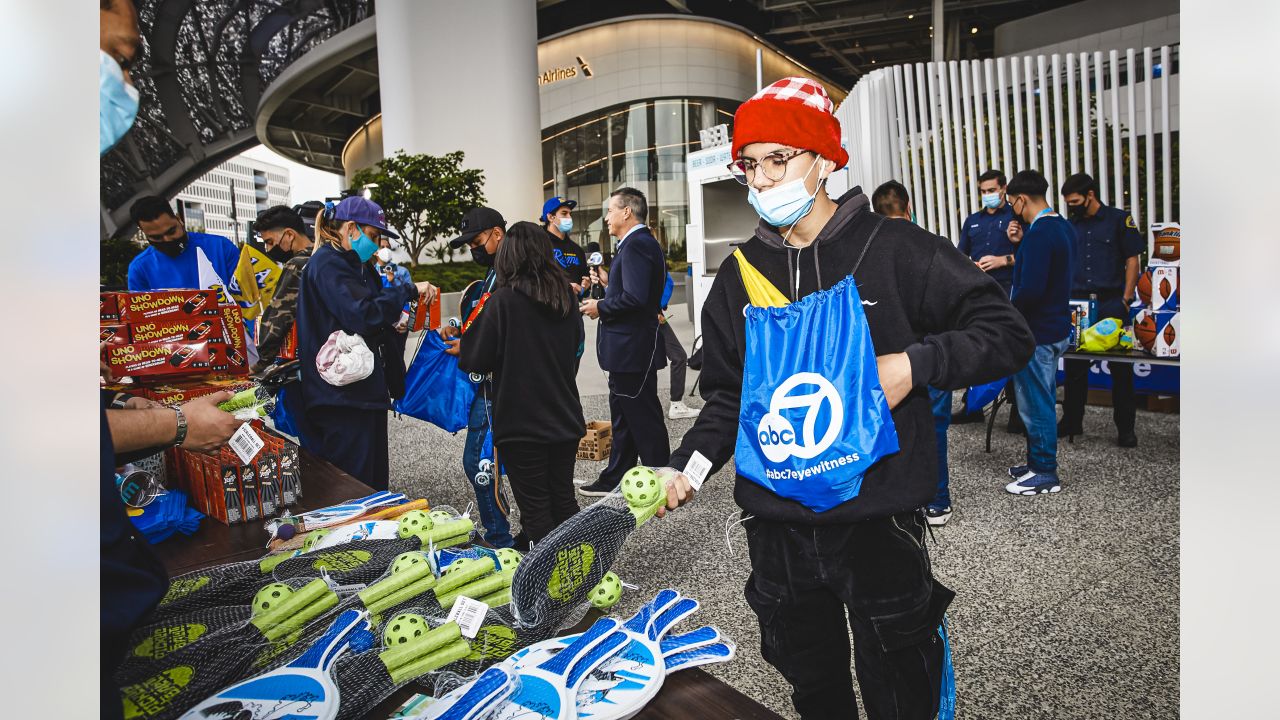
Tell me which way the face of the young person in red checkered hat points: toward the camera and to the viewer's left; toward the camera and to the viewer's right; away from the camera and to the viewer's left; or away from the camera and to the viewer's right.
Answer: toward the camera and to the viewer's left

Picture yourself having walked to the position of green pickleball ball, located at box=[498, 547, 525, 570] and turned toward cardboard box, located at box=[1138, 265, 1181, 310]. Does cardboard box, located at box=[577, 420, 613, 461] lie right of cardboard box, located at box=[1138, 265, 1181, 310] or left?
left

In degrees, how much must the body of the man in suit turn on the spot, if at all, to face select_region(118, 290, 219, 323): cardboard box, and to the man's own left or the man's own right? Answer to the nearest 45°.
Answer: approximately 45° to the man's own left

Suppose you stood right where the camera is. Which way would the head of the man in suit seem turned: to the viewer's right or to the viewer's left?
to the viewer's left

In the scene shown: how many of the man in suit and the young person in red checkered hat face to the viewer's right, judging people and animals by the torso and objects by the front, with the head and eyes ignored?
0

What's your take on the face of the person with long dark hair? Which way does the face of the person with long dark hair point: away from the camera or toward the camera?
away from the camera

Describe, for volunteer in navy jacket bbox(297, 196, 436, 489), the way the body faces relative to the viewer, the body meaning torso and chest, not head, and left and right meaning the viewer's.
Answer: facing to the right of the viewer

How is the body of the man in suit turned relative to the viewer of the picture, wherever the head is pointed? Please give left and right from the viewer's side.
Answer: facing to the left of the viewer

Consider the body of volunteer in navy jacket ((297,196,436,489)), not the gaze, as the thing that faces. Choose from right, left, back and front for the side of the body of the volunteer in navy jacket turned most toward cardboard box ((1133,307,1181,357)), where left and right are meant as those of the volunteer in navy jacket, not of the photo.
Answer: front

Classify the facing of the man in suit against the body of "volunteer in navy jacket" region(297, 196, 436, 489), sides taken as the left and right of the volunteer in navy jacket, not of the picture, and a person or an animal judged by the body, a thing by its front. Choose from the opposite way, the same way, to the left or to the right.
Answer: the opposite way
